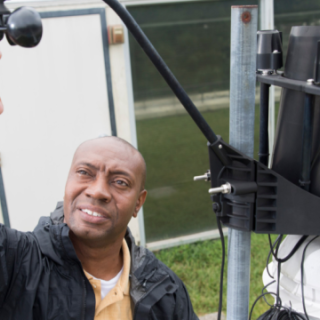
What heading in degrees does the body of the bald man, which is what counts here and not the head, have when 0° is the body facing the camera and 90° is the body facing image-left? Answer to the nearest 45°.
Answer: approximately 0°

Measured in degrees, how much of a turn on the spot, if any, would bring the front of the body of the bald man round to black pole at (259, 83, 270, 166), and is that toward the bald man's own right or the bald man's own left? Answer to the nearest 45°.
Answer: approximately 90° to the bald man's own left

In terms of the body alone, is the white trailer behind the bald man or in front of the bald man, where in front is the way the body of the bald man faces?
behind
